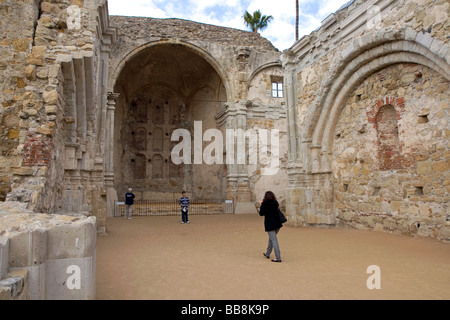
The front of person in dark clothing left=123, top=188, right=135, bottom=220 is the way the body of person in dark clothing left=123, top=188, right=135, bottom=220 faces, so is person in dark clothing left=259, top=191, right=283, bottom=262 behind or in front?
behind

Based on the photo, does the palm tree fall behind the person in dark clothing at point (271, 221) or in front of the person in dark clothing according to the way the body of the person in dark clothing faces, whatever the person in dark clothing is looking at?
in front

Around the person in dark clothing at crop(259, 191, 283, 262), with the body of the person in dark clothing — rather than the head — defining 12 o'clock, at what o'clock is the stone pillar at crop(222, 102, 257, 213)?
The stone pillar is roughly at 1 o'clock from the person in dark clothing.

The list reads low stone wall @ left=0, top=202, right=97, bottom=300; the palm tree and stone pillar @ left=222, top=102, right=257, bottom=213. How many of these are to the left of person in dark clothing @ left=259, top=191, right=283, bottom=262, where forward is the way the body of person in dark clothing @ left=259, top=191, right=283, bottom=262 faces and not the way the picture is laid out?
1

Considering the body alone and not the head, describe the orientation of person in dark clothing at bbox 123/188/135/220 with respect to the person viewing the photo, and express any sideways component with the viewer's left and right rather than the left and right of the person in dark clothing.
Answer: facing away from the viewer

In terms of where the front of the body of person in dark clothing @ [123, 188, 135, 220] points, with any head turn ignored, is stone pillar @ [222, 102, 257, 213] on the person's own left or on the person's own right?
on the person's own right

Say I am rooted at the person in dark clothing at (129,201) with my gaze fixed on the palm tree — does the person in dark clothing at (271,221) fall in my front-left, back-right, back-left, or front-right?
back-right

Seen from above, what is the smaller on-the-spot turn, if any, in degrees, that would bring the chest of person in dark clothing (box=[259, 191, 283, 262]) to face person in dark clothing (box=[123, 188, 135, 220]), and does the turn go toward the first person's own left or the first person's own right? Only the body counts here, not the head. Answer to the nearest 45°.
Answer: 0° — they already face them

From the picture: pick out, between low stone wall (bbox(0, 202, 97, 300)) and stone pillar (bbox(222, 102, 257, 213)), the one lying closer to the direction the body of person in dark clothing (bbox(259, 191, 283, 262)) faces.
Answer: the stone pillar

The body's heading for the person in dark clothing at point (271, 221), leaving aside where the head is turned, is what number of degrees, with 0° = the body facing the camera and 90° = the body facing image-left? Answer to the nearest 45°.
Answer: approximately 135°
